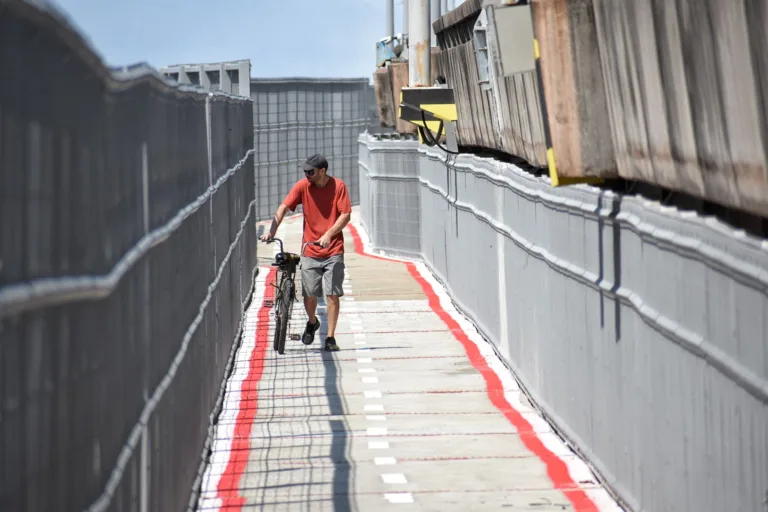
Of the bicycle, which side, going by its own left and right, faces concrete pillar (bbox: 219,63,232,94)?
back

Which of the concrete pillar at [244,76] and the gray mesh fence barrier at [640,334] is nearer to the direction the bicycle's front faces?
the gray mesh fence barrier

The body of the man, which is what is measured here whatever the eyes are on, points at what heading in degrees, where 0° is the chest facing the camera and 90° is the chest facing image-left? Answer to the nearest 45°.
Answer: approximately 0°

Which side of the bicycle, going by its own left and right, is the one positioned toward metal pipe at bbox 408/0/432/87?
back

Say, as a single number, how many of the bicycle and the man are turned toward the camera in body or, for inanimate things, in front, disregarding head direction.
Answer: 2

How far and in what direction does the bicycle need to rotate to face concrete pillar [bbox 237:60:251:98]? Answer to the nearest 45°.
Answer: approximately 180°

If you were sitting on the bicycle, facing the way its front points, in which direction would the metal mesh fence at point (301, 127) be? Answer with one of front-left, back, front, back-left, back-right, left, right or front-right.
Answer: back

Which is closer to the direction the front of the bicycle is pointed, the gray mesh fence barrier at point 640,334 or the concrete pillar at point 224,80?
the gray mesh fence barrier

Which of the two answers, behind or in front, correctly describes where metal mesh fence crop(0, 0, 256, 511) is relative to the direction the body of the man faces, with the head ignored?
in front

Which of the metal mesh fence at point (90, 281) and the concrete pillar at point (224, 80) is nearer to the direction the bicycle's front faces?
the metal mesh fence

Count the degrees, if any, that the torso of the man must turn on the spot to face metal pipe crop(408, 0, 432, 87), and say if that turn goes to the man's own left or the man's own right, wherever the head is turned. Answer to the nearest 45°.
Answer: approximately 180°

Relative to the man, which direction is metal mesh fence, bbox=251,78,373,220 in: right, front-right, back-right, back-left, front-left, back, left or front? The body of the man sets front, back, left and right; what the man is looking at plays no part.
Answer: back

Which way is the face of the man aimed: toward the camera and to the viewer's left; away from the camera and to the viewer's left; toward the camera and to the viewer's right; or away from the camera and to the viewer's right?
toward the camera and to the viewer's left

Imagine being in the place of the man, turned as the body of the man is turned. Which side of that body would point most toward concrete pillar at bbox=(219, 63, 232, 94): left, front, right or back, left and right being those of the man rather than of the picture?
back
